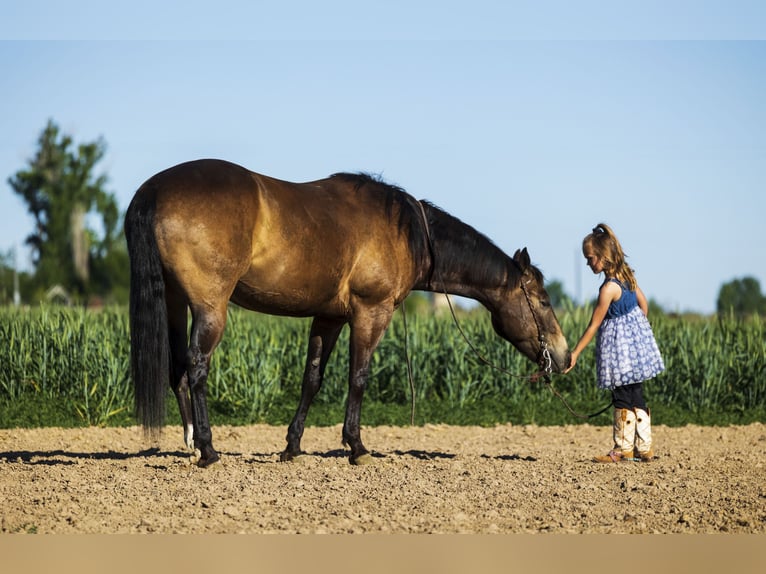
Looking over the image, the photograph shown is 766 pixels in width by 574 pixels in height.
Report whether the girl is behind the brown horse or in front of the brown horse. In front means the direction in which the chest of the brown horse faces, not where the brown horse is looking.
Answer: in front

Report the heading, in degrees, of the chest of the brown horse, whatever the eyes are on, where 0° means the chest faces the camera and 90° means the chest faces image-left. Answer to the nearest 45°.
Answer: approximately 270°

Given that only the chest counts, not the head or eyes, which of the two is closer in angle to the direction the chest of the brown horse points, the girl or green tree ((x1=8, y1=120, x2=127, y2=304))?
the girl

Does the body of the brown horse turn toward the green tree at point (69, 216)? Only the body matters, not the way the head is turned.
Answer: no
